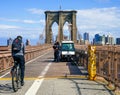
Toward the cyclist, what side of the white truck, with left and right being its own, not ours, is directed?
front

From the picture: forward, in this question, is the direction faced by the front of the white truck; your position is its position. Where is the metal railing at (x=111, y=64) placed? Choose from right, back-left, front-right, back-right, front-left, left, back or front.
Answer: front

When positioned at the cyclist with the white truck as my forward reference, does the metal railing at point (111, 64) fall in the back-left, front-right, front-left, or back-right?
front-right

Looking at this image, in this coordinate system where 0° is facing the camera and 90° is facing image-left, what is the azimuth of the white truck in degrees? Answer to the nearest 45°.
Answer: approximately 0°
